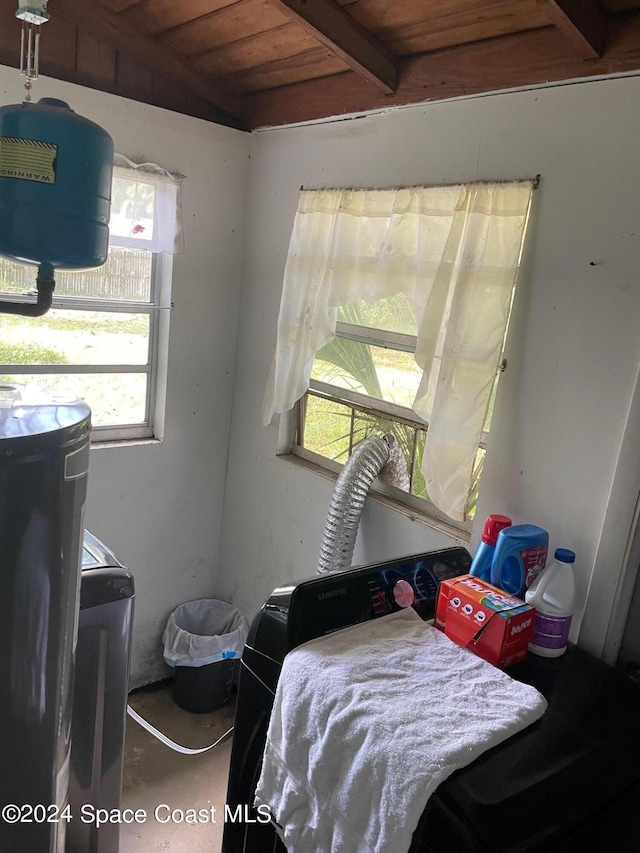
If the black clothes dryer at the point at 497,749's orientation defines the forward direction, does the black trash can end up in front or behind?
behind

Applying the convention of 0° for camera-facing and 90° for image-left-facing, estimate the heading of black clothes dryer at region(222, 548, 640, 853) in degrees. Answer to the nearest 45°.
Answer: approximately 315°
